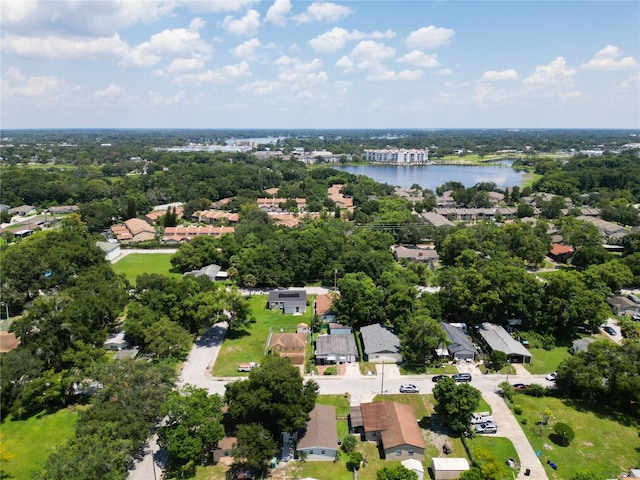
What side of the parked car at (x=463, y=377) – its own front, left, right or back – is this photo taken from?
left

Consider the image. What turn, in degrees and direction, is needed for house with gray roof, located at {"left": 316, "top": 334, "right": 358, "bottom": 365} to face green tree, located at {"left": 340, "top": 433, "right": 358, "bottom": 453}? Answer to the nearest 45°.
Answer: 0° — it already faces it

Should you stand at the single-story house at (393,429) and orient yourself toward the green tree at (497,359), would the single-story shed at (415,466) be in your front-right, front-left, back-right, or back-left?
back-right

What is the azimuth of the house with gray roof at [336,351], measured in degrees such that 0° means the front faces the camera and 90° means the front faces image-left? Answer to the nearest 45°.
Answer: approximately 0°

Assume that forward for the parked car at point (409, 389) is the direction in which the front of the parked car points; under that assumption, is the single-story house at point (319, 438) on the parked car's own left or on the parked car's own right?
on the parked car's own right

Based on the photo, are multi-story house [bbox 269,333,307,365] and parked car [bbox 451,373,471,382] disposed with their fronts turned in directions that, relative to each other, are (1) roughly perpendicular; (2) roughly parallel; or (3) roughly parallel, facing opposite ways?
roughly perpendicular

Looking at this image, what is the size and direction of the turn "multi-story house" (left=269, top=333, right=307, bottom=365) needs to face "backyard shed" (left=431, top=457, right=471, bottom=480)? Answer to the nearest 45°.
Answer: approximately 45° to its left

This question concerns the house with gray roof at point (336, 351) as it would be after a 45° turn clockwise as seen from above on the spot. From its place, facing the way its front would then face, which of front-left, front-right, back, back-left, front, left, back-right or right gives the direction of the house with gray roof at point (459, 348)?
back-left

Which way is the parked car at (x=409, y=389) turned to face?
to the viewer's right

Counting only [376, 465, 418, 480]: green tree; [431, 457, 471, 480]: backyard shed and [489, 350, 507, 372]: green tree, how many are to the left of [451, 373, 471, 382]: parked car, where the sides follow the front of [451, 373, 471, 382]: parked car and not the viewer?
2
